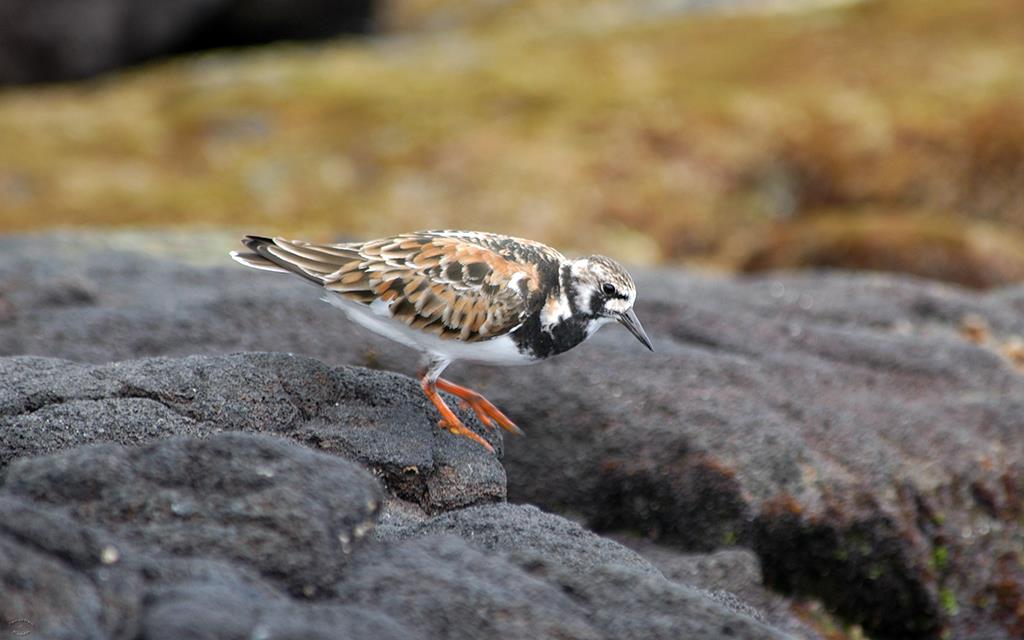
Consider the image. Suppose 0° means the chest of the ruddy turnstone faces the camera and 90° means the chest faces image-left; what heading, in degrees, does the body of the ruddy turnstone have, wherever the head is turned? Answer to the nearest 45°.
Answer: approximately 270°

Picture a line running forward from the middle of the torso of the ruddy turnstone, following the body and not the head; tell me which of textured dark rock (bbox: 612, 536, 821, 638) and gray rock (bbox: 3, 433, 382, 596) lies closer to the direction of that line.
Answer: the textured dark rock

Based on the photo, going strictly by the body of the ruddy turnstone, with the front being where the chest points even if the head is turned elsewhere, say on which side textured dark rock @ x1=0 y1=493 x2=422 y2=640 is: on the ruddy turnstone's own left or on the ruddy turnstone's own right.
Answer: on the ruddy turnstone's own right

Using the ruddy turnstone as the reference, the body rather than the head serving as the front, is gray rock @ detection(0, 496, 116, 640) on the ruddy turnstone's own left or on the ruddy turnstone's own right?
on the ruddy turnstone's own right

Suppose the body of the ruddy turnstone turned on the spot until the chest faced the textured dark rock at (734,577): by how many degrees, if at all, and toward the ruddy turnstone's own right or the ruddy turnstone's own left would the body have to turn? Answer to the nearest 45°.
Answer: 0° — it already faces it
